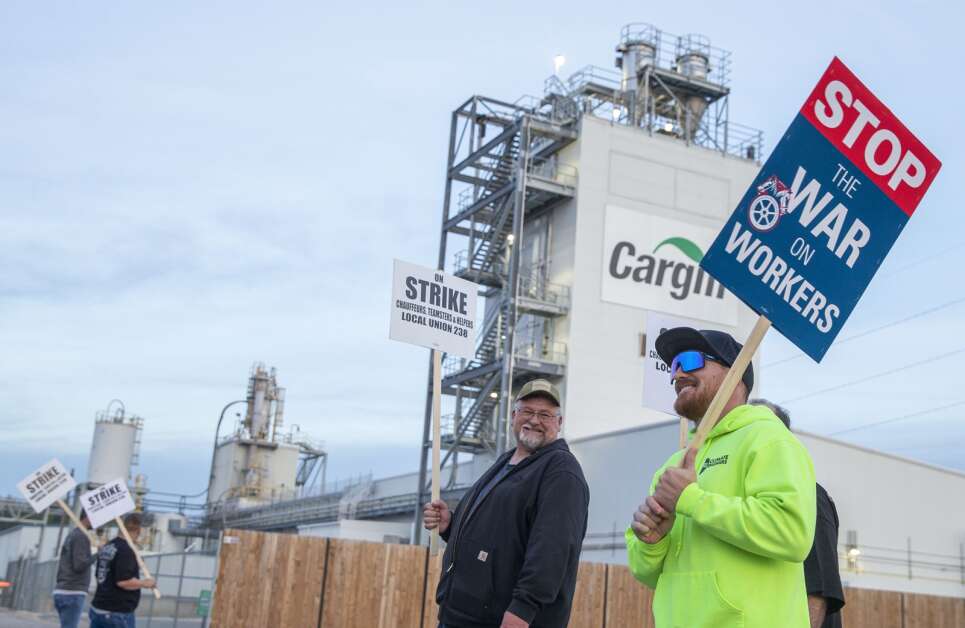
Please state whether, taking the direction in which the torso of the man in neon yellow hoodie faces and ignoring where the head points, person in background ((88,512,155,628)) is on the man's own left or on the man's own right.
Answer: on the man's own right

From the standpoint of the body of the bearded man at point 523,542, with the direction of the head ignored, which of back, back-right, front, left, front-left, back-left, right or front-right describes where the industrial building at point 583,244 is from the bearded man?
back-right

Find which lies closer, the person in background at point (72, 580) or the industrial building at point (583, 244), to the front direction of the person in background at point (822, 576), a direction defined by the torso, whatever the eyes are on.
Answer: the person in background

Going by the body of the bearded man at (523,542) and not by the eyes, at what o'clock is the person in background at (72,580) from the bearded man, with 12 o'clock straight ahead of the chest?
The person in background is roughly at 3 o'clock from the bearded man.

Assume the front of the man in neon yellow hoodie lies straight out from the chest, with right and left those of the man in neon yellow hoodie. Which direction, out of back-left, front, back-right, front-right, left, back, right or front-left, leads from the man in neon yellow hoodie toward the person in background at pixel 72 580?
right

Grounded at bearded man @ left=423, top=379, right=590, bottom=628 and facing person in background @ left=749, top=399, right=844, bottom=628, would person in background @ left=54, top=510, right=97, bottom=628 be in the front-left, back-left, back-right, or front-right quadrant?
back-left

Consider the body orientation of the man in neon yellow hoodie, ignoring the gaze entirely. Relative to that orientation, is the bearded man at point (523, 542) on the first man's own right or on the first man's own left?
on the first man's own right

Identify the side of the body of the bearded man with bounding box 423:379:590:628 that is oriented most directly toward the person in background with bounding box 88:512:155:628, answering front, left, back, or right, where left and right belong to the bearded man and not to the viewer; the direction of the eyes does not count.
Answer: right

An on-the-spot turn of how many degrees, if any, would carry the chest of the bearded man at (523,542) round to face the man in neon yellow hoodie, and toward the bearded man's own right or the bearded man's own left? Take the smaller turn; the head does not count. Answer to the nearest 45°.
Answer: approximately 45° to the bearded man's own left

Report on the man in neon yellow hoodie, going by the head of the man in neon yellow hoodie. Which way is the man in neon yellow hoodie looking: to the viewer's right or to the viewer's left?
to the viewer's left
